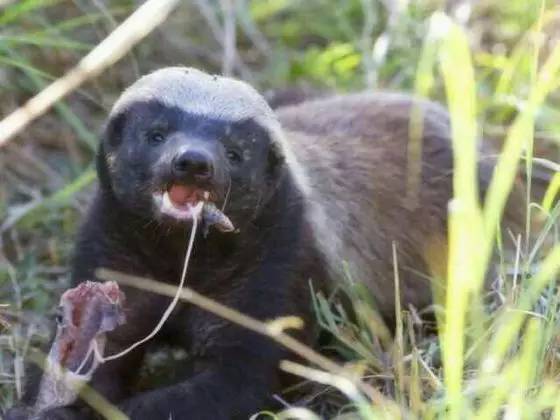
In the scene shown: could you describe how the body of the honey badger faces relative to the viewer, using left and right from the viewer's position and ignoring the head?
facing the viewer and to the left of the viewer
